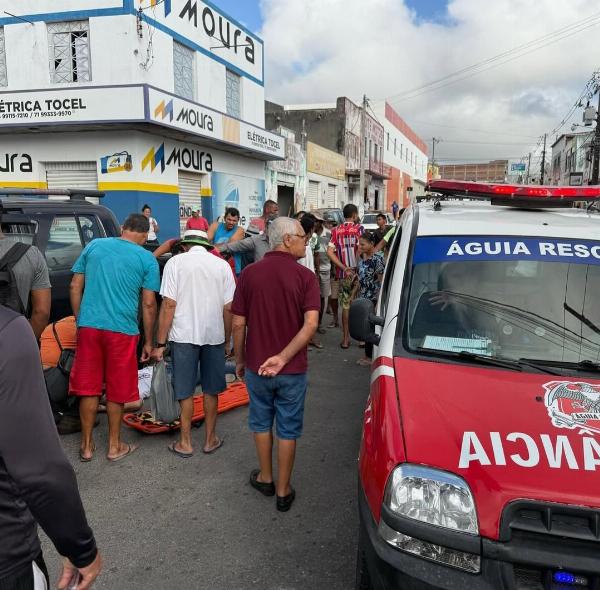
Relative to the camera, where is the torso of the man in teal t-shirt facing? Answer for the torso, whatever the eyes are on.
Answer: away from the camera

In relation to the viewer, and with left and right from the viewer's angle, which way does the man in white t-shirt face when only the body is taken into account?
facing away from the viewer

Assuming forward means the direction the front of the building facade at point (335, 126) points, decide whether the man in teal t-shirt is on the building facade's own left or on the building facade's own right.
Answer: on the building facade's own right

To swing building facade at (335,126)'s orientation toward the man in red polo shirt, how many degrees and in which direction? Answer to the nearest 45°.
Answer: approximately 45° to its right

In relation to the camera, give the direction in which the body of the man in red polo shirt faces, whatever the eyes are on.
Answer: away from the camera
